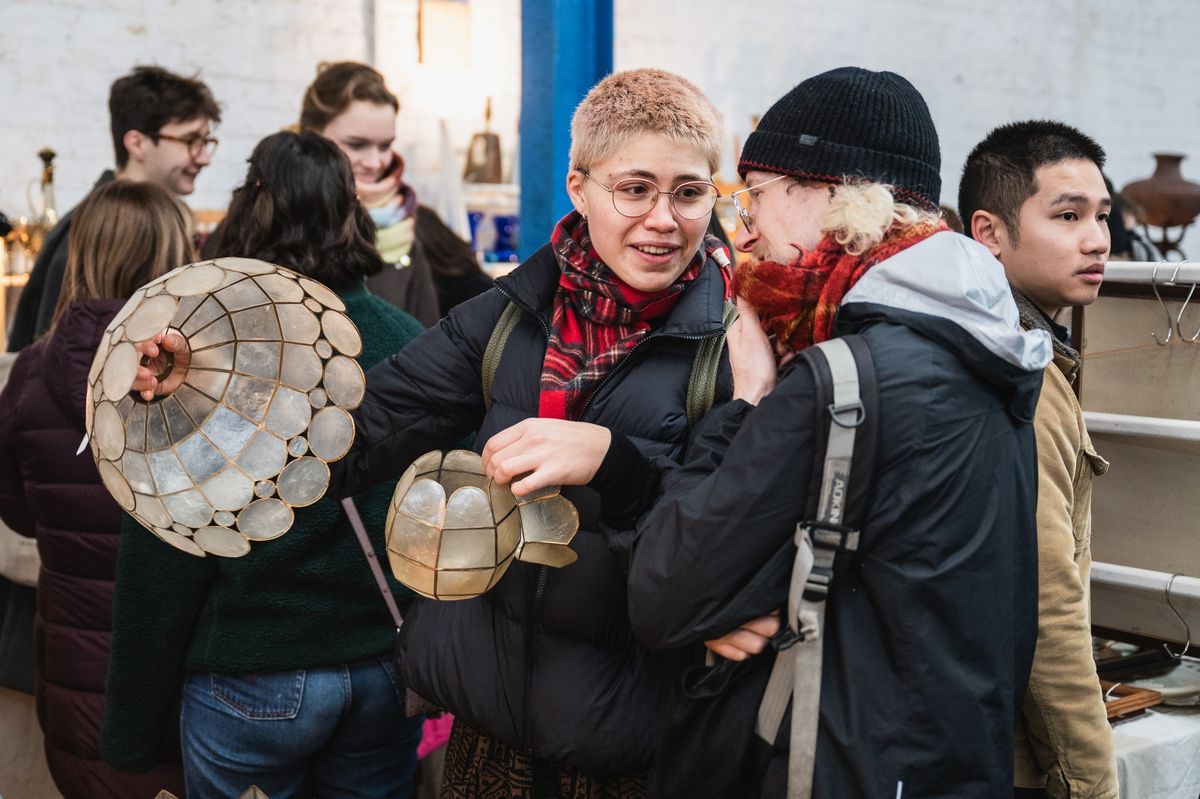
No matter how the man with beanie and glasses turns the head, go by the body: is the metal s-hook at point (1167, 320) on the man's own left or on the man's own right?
on the man's own right

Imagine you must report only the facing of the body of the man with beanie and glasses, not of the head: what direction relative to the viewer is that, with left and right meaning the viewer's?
facing to the left of the viewer

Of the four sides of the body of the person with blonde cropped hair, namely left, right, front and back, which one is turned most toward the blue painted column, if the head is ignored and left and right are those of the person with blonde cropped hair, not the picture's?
back

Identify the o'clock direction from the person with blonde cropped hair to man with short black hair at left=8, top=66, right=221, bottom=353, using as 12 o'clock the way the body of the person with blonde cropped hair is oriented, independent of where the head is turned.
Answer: The man with short black hair is roughly at 5 o'clock from the person with blonde cropped hair.

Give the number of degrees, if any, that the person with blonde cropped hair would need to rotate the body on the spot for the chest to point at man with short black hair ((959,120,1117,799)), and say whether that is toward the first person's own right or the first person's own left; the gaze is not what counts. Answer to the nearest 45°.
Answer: approximately 90° to the first person's own left

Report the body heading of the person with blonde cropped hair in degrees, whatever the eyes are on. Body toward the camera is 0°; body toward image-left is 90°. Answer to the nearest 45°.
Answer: approximately 0°
